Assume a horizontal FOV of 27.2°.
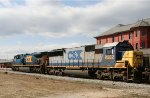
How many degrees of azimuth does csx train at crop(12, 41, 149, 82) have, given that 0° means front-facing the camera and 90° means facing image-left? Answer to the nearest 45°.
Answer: approximately 315°
